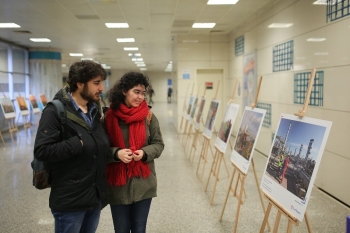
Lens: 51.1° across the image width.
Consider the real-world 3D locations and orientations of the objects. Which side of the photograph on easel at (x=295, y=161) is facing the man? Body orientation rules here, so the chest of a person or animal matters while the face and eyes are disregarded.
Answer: front

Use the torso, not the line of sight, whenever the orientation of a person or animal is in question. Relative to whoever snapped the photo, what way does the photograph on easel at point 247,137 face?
facing the viewer and to the left of the viewer

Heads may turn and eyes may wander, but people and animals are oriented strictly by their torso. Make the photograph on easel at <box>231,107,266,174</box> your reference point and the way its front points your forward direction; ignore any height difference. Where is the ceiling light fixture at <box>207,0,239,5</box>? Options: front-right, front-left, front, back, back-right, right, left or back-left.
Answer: back-right

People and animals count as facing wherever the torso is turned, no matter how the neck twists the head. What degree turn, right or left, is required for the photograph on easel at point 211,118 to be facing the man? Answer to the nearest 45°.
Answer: approximately 45° to its left

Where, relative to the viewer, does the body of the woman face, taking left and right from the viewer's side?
facing the viewer

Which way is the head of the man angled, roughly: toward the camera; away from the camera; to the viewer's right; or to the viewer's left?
to the viewer's right

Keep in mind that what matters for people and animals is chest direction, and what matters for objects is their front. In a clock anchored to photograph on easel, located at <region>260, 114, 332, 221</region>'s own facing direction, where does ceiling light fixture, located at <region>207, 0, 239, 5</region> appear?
The ceiling light fixture is roughly at 4 o'clock from the photograph on easel.

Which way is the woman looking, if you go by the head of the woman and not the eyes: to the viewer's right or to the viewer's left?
to the viewer's right

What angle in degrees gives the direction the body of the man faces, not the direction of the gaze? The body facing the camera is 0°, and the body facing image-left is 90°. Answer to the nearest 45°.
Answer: approximately 315°
